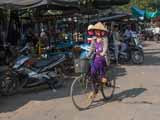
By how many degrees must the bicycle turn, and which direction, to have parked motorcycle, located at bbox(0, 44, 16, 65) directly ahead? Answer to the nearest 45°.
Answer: approximately 90° to its right

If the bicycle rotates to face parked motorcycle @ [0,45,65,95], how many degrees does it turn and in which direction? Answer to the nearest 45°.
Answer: approximately 90° to its right

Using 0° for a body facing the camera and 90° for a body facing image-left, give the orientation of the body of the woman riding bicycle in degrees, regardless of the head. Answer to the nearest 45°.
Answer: approximately 45°

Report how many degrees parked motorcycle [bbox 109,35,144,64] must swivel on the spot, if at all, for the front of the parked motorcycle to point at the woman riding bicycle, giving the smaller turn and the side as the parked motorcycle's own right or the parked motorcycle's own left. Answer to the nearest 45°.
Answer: approximately 90° to the parked motorcycle's own right

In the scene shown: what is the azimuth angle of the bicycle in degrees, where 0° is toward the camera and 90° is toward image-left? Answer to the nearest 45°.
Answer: approximately 45°

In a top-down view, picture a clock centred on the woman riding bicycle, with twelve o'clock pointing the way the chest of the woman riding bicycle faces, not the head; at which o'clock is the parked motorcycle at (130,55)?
The parked motorcycle is roughly at 5 o'clock from the woman riding bicycle.

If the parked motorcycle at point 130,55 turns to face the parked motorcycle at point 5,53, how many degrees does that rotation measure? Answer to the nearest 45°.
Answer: approximately 135° to its right
